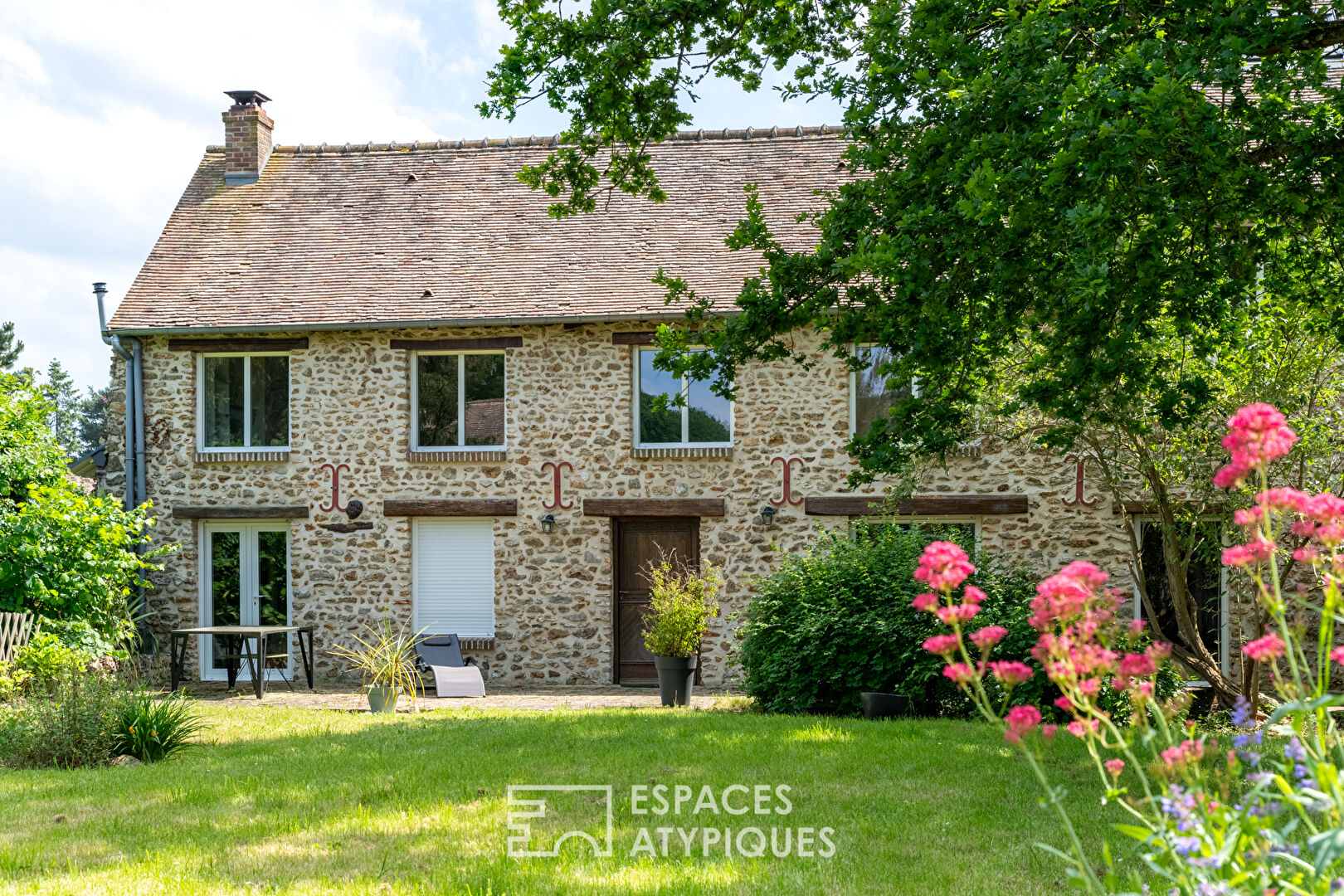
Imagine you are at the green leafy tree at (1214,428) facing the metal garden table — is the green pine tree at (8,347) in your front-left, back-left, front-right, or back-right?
front-right

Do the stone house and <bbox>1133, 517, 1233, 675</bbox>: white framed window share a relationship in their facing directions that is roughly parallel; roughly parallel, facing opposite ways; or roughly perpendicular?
roughly parallel

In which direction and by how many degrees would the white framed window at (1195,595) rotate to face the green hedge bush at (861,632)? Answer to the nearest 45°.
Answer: approximately 45° to its right

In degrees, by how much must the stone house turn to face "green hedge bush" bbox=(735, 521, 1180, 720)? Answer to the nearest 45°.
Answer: approximately 45° to its left

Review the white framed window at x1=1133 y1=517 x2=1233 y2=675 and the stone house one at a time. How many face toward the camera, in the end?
2

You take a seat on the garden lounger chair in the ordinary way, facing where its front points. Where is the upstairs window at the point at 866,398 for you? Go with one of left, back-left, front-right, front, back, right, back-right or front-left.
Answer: front-left

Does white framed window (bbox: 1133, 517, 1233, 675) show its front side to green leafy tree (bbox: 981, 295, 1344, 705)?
yes

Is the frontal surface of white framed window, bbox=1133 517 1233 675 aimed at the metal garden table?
no

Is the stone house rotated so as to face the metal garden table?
no

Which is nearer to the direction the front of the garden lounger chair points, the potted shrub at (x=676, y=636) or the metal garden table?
the potted shrub

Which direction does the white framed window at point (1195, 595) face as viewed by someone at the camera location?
facing the viewer
